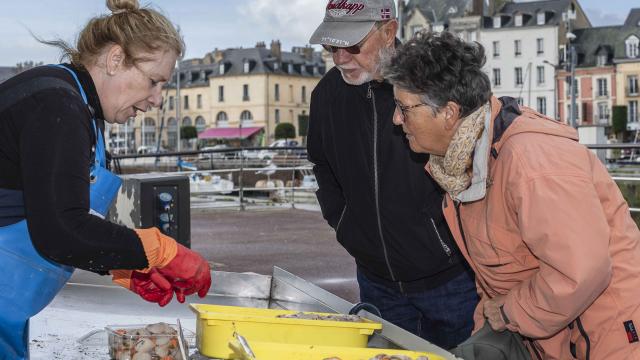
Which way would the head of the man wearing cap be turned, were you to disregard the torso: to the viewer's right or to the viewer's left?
to the viewer's left

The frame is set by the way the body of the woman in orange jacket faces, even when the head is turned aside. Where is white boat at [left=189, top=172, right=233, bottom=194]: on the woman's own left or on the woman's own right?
on the woman's own right

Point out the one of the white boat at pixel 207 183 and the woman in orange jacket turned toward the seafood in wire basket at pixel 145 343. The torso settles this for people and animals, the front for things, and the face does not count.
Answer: the woman in orange jacket

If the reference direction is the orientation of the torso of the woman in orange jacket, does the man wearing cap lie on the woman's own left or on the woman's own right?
on the woman's own right

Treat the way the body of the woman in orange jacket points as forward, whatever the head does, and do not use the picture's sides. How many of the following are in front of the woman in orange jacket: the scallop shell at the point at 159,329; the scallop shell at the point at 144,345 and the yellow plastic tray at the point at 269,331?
3

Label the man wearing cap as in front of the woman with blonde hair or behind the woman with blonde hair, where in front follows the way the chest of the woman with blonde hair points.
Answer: in front

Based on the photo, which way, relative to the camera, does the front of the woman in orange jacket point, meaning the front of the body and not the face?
to the viewer's left

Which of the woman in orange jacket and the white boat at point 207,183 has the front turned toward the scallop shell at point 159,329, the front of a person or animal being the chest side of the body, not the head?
the woman in orange jacket

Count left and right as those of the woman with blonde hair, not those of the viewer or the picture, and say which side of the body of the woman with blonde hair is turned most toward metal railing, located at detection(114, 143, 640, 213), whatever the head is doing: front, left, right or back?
left

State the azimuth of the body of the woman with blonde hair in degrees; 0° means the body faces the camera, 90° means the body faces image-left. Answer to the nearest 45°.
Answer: approximately 270°

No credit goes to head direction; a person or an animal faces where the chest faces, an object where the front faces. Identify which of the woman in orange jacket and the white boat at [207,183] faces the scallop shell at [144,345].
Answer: the woman in orange jacket

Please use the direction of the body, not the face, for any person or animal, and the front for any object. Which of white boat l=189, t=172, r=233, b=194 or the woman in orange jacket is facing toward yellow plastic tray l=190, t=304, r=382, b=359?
the woman in orange jacket

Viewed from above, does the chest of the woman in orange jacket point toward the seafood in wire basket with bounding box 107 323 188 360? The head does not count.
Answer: yes
